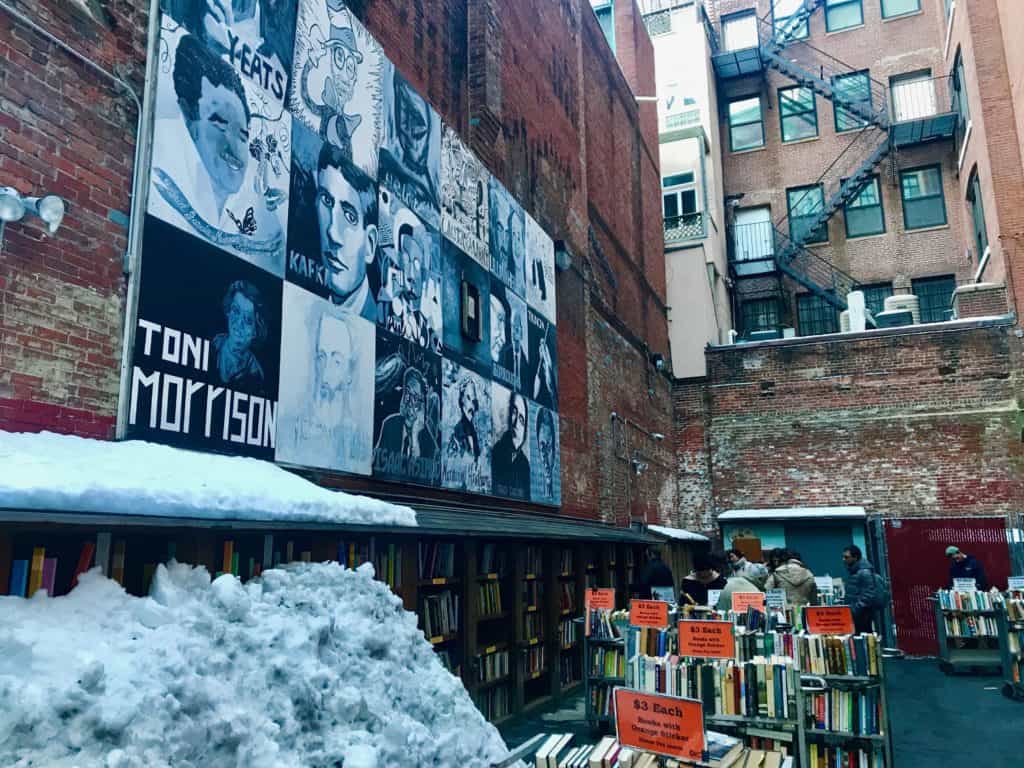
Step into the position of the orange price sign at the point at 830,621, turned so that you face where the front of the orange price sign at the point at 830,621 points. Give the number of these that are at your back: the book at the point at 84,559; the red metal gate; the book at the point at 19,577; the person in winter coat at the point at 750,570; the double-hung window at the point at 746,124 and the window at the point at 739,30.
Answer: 4

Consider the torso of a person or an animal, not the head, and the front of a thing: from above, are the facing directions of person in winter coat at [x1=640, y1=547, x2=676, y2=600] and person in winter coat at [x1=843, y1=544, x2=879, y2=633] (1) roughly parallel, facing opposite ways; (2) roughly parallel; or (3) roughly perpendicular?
roughly perpendicular

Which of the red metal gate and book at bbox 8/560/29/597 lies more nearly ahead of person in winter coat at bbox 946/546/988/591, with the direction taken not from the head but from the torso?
the book

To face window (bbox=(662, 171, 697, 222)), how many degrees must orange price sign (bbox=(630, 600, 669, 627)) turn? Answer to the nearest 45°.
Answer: approximately 180°

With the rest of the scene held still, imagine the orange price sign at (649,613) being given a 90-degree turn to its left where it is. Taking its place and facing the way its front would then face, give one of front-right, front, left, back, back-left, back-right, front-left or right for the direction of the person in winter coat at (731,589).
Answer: front-left

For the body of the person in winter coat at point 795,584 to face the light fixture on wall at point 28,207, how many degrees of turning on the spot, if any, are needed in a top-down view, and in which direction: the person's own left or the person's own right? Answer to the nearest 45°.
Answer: approximately 135° to the person's own left

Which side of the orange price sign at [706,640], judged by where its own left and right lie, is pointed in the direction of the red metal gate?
back

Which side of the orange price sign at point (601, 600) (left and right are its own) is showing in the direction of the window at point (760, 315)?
back

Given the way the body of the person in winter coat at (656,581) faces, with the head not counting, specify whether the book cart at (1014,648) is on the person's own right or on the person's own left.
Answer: on the person's own right

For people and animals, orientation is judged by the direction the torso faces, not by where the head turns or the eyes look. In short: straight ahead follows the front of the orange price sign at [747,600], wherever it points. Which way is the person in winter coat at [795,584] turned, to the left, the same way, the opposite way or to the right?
the opposite way

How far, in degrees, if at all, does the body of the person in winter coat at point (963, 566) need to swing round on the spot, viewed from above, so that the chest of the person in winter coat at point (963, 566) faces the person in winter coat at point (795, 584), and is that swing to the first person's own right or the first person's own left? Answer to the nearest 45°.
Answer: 0° — they already face them
